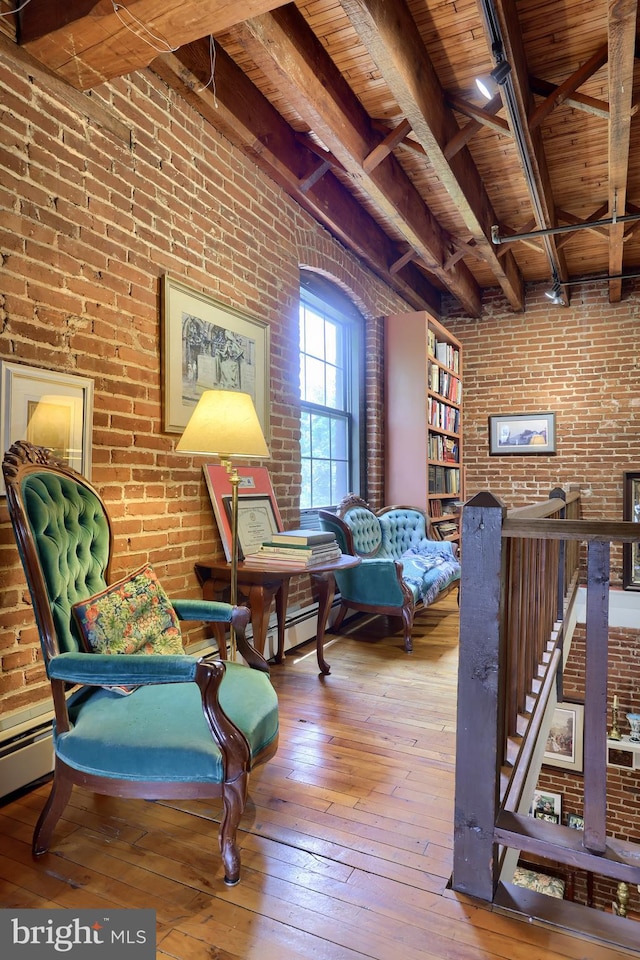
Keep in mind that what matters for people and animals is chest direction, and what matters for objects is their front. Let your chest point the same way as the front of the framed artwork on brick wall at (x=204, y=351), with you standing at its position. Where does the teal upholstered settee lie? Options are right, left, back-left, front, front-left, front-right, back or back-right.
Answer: left

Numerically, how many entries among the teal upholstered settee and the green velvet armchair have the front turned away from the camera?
0

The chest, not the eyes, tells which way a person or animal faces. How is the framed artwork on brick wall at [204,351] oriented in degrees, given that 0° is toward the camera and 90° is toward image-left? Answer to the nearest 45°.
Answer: approximately 315°

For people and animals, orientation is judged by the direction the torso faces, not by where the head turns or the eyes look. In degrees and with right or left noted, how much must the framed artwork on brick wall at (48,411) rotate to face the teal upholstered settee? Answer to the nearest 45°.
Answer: approximately 90° to its left

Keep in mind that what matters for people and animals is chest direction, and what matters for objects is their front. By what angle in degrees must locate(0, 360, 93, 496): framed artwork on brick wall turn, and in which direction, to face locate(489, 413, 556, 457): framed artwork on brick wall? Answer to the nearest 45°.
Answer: approximately 90° to its left

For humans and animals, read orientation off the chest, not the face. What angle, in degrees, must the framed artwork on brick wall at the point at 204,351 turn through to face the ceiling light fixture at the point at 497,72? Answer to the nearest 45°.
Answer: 0° — it already faces it

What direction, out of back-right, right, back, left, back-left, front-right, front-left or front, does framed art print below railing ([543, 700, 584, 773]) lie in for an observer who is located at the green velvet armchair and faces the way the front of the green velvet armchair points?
left
